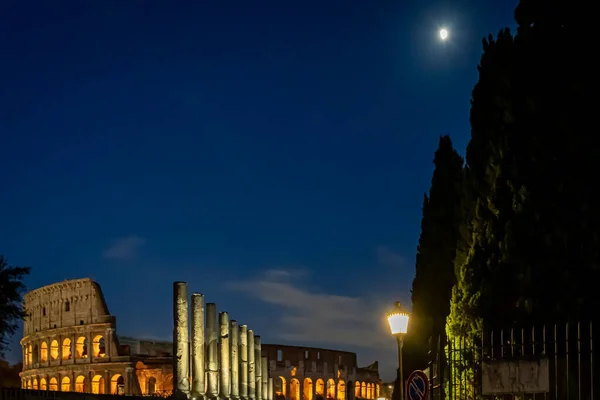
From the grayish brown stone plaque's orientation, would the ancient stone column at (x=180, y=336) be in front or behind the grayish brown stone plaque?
behind

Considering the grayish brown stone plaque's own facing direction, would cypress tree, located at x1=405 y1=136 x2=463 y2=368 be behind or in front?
behind

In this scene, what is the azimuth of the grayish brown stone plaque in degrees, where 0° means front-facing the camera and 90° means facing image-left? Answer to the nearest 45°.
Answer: approximately 0°
